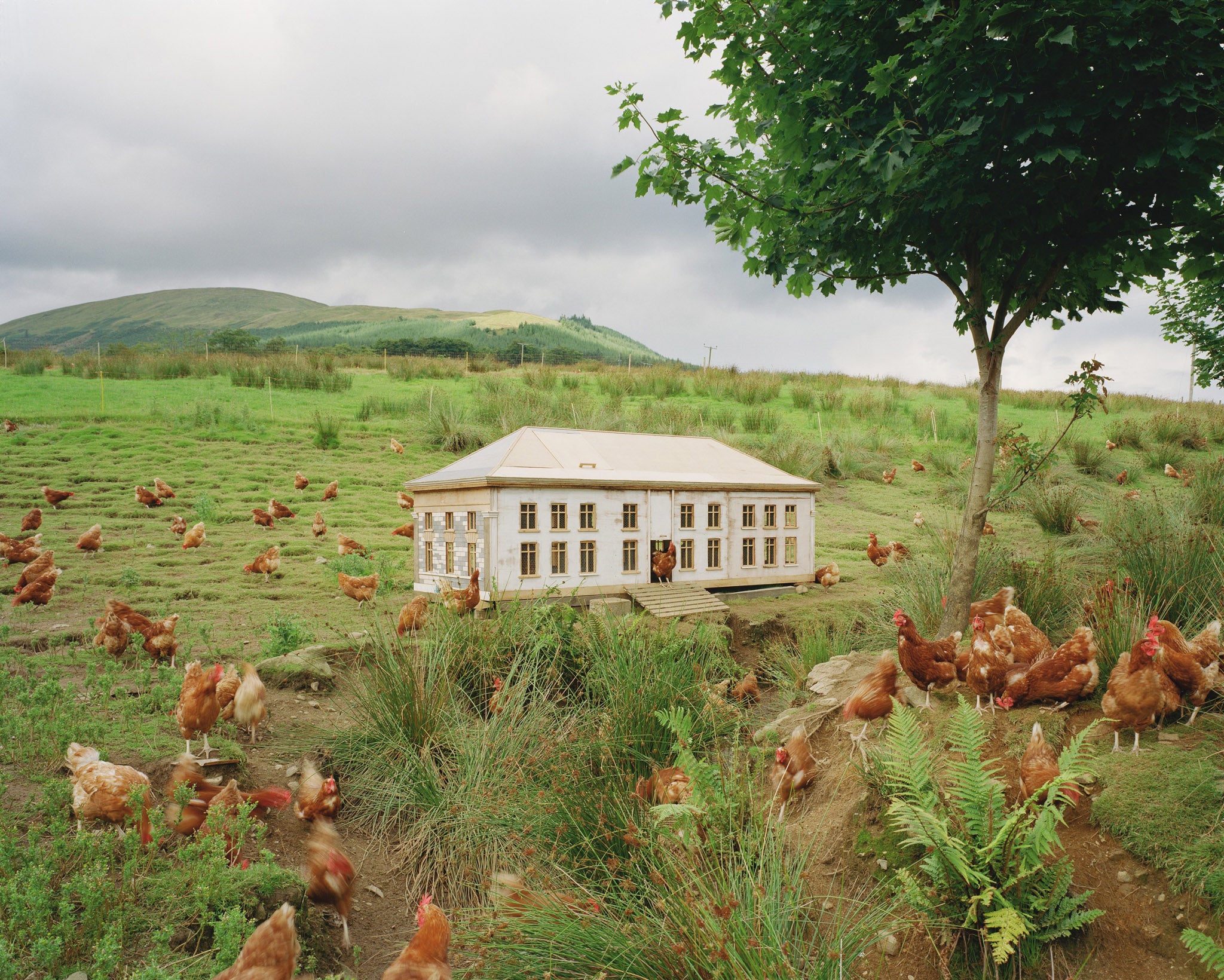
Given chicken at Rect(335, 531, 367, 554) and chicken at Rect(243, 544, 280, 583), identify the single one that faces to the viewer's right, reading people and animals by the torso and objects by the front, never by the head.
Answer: chicken at Rect(335, 531, 367, 554)

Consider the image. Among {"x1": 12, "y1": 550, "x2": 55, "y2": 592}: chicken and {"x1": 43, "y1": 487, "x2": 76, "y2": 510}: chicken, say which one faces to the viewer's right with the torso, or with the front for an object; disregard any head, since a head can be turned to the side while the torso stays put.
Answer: {"x1": 43, "y1": 487, "x2": 76, "y2": 510}: chicken

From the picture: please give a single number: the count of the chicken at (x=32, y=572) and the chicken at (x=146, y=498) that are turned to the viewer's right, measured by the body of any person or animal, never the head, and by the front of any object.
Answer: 1

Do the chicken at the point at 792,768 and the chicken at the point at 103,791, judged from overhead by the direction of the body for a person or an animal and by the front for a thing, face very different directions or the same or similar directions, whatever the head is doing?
very different directions

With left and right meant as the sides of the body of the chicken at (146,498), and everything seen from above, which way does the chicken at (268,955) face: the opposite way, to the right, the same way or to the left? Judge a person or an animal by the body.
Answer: the opposite way

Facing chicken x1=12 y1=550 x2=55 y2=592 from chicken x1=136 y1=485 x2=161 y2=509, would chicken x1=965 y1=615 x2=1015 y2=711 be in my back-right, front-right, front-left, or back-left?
front-left

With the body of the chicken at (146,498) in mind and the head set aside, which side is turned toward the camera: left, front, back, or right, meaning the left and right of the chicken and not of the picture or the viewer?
right

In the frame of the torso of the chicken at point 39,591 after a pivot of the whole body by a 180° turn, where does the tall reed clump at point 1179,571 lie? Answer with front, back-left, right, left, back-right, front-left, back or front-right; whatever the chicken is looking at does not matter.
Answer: front-right

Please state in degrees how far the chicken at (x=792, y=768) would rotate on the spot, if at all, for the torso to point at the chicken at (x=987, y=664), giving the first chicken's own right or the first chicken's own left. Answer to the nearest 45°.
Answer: approximately 135° to the first chicken's own left

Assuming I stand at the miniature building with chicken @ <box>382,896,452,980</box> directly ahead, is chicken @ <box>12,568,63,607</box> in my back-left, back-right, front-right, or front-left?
front-right

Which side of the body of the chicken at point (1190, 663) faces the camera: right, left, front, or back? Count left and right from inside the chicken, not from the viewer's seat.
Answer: left

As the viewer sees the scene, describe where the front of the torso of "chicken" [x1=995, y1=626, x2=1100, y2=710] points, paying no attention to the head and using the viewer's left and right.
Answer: facing to the left of the viewer

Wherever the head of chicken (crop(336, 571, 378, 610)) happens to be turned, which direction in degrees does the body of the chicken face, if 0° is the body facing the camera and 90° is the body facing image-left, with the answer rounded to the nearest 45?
approximately 90°

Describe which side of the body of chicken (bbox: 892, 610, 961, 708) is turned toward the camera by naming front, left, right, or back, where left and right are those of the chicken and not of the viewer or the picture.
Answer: left
